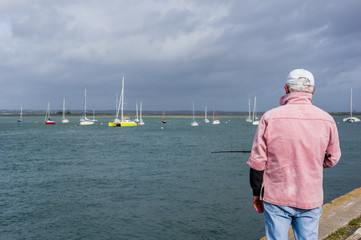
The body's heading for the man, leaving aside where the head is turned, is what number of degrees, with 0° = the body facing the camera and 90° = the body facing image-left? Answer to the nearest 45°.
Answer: approximately 180°

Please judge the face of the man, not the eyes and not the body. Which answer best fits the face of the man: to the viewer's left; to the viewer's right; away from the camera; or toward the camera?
away from the camera
